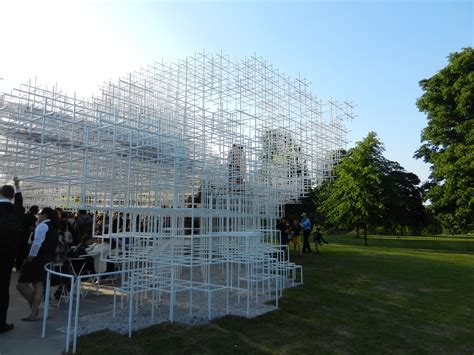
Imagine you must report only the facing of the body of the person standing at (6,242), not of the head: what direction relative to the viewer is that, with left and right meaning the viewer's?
facing away from the viewer and to the right of the viewer

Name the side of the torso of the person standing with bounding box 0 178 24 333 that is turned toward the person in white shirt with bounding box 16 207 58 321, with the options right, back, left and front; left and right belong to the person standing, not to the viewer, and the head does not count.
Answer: front

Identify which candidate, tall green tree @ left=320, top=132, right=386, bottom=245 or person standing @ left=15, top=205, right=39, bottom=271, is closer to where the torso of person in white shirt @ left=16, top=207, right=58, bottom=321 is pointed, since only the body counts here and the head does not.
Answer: the person standing

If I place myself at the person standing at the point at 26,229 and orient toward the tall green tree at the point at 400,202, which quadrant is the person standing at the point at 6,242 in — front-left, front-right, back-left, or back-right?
back-right
